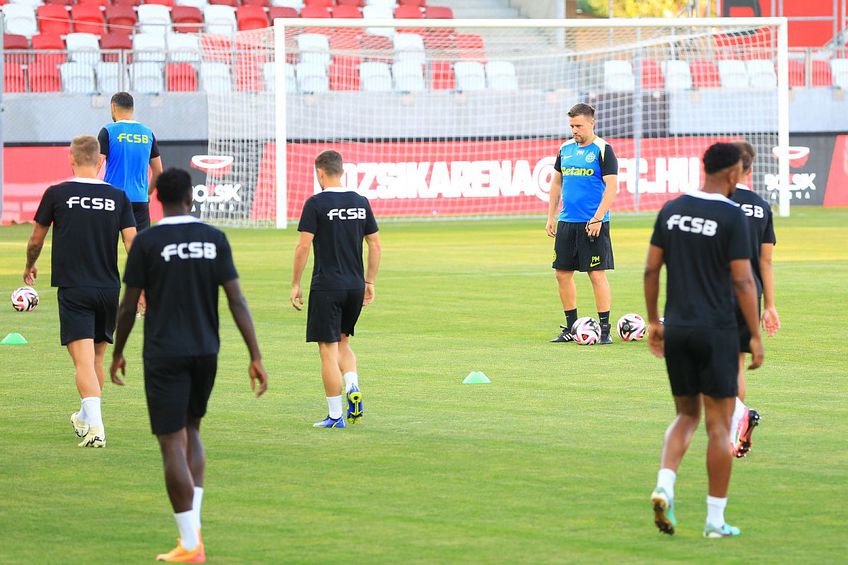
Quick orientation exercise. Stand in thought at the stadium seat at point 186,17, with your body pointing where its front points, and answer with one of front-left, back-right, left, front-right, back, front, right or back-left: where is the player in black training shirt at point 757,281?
front

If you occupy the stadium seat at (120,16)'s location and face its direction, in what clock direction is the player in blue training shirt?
The player in blue training shirt is roughly at 12 o'clock from the stadium seat.

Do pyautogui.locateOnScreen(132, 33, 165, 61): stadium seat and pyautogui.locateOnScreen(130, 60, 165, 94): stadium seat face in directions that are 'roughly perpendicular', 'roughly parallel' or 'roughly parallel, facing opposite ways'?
roughly parallel

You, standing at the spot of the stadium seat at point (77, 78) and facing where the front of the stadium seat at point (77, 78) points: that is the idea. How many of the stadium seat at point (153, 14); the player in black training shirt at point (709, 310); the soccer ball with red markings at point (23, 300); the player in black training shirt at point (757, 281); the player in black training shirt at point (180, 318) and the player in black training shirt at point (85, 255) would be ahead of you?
5

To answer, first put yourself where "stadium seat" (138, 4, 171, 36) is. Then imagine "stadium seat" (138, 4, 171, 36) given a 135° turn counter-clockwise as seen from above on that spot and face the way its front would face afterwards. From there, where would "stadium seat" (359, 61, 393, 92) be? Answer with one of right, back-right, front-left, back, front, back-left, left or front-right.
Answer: front-right

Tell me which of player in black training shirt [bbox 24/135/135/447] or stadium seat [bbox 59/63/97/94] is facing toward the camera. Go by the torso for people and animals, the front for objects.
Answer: the stadium seat

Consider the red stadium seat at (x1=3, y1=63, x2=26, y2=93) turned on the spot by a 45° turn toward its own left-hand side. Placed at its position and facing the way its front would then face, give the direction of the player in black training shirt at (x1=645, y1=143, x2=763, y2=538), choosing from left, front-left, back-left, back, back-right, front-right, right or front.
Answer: front-right

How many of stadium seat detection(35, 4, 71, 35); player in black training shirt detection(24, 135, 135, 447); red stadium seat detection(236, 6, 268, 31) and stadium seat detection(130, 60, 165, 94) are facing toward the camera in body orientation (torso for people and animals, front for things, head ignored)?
3

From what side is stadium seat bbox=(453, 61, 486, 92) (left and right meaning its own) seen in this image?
front

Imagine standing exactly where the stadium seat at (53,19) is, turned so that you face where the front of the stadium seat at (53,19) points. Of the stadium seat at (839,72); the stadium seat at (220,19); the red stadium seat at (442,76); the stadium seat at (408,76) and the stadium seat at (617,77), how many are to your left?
5

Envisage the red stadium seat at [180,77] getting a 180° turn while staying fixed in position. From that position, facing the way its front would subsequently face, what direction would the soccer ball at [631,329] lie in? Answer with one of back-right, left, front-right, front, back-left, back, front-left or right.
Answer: back

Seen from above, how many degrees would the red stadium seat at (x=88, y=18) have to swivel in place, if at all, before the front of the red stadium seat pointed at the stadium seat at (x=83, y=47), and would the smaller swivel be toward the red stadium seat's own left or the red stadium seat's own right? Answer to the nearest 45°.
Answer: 0° — it already faces it

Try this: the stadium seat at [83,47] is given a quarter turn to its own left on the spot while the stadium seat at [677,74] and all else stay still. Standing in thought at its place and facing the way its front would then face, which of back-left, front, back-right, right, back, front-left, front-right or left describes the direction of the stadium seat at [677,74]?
front

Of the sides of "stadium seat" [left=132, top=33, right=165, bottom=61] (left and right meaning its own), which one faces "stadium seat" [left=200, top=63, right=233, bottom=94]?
left

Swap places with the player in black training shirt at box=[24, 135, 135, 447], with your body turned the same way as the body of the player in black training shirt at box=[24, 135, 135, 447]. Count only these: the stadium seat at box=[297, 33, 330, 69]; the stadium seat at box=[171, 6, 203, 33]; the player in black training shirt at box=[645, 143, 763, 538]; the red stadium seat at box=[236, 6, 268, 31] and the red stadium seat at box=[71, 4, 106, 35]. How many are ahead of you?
4

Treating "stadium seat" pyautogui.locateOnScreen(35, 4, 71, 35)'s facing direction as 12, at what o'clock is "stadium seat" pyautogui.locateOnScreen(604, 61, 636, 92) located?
"stadium seat" pyautogui.locateOnScreen(604, 61, 636, 92) is roughly at 9 o'clock from "stadium seat" pyautogui.locateOnScreen(35, 4, 71, 35).

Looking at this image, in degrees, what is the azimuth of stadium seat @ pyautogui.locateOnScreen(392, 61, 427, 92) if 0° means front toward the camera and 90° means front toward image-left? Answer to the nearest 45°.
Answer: approximately 0°

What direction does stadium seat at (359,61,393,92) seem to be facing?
toward the camera

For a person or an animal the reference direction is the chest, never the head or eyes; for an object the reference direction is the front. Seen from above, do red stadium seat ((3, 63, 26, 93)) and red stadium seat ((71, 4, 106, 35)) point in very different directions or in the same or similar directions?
same or similar directions

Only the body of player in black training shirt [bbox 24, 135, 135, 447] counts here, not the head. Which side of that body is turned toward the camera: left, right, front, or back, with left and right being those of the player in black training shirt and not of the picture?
back

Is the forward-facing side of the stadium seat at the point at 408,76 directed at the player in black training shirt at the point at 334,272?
yes
